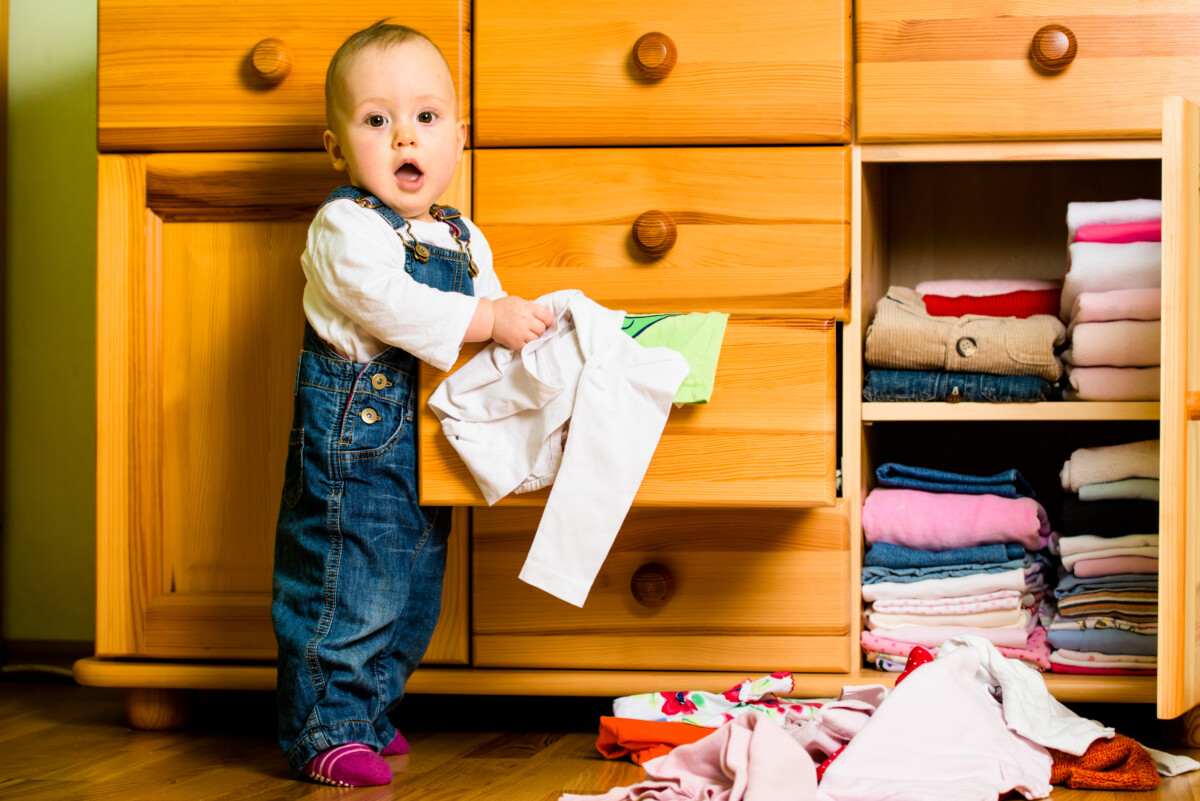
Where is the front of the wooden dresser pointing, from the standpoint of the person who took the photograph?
facing the viewer
